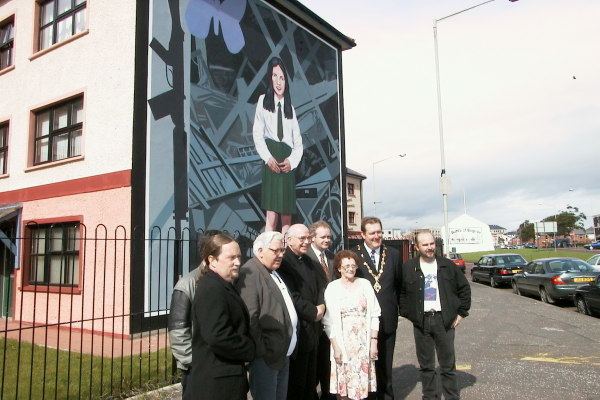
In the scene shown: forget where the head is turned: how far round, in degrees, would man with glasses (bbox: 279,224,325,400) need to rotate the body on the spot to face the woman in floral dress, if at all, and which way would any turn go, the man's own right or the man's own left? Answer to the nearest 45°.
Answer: approximately 45° to the man's own left

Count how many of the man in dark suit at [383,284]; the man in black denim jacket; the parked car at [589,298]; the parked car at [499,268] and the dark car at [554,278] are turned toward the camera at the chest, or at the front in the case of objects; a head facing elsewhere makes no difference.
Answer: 2

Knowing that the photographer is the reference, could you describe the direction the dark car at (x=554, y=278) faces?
facing away from the viewer and to the left of the viewer

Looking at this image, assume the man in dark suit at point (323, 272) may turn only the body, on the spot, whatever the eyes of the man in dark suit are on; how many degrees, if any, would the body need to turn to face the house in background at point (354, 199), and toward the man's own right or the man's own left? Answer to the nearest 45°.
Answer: approximately 135° to the man's own left

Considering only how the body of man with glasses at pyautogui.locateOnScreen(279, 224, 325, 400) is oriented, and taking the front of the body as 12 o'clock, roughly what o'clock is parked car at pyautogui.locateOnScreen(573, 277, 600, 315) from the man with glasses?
The parked car is roughly at 9 o'clock from the man with glasses.

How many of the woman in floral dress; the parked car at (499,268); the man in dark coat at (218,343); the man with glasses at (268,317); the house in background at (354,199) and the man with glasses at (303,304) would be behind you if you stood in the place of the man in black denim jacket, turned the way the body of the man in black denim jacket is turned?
2

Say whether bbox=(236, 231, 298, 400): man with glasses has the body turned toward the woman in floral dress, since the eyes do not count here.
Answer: no

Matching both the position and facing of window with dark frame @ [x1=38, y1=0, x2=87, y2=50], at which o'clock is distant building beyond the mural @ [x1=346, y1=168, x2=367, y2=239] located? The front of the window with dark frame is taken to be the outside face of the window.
The distant building beyond the mural is roughly at 6 o'clock from the window with dark frame.

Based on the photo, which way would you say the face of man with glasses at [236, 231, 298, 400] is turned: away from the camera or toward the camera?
toward the camera

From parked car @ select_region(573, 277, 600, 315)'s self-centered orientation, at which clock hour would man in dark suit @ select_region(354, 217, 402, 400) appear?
The man in dark suit is roughly at 8 o'clock from the parked car.

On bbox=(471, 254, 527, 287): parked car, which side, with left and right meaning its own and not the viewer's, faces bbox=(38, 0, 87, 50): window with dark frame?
left

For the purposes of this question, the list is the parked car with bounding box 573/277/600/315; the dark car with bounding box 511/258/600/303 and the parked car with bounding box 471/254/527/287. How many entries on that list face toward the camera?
0

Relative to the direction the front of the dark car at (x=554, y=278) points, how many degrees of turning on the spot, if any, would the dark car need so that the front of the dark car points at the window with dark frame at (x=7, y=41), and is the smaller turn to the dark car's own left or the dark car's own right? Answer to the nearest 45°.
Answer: approximately 90° to the dark car's own left

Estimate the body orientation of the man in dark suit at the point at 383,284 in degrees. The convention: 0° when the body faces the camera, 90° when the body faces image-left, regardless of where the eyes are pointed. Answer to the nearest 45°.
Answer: approximately 0°

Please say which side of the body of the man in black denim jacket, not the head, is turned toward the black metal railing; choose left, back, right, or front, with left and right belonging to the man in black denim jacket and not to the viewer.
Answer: right

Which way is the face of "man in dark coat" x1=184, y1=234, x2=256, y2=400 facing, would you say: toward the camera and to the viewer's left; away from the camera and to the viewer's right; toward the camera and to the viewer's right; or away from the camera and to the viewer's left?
toward the camera and to the viewer's right

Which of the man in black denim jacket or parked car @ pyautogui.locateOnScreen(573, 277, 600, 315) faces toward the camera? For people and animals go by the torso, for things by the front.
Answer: the man in black denim jacket

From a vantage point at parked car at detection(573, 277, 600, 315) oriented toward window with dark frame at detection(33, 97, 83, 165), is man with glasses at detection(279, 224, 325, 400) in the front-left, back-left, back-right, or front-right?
front-left

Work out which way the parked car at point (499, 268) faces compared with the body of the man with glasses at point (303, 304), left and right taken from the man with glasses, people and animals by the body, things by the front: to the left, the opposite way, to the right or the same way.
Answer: the opposite way
